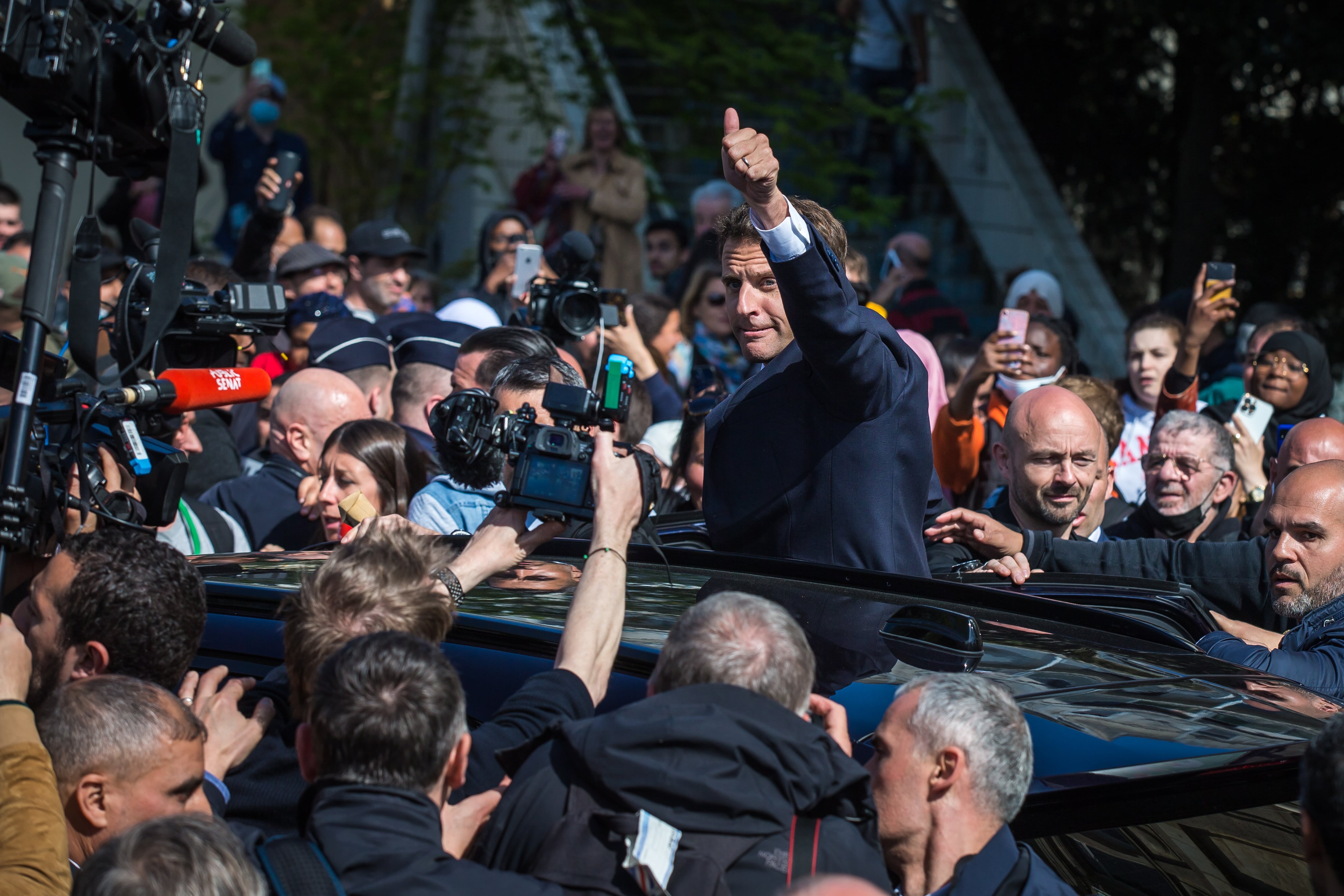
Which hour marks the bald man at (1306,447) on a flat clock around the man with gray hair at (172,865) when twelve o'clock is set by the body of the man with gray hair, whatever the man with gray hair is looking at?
The bald man is roughly at 2 o'clock from the man with gray hair.

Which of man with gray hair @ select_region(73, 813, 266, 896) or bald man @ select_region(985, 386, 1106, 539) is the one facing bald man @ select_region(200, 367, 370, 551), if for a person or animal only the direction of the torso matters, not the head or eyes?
the man with gray hair

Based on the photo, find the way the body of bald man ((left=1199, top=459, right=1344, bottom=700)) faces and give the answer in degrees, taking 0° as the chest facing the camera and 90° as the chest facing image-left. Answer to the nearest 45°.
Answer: approximately 45°

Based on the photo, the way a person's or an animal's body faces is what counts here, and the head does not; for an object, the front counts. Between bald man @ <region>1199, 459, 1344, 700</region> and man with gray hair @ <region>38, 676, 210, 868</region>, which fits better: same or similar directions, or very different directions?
very different directions

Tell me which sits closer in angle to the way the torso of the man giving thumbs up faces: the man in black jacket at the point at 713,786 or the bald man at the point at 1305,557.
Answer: the man in black jacket

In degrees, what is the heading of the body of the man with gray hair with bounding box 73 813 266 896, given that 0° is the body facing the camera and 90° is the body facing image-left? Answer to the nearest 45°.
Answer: approximately 180°

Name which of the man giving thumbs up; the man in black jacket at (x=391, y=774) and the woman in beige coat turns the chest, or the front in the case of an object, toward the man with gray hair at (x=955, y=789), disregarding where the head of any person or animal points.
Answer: the woman in beige coat

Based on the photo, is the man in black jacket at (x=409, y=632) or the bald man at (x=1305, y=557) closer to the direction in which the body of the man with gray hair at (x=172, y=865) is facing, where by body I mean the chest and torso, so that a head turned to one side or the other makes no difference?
the man in black jacket

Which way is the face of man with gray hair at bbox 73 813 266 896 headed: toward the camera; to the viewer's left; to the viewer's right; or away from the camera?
away from the camera

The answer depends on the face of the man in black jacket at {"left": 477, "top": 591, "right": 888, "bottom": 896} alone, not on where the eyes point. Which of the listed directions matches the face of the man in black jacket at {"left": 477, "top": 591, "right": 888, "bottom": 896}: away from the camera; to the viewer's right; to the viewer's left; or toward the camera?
away from the camera
